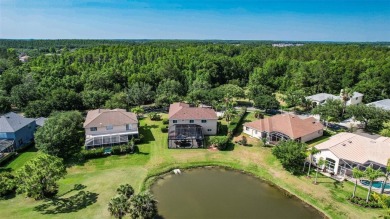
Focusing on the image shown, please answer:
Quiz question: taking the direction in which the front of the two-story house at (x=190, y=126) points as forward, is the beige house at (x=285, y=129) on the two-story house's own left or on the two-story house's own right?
on the two-story house's own right

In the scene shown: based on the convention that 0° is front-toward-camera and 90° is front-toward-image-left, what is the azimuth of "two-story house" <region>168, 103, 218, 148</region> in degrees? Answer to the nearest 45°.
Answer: approximately 180°

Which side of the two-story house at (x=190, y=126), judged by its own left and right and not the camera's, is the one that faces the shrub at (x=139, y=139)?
left

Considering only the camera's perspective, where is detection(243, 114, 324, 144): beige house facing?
facing away from the viewer and to the right of the viewer

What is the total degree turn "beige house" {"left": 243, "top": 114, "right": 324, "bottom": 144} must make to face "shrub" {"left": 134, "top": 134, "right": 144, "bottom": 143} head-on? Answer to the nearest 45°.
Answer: approximately 135° to its left

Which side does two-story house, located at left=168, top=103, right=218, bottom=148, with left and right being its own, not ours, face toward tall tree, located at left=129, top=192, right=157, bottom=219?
back

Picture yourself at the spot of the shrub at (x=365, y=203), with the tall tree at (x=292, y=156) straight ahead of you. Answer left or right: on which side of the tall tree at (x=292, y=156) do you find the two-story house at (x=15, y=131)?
left

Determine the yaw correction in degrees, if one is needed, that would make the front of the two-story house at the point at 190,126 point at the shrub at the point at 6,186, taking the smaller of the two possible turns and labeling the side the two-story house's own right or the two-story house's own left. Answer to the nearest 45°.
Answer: approximately 135° to the two-story house's own left

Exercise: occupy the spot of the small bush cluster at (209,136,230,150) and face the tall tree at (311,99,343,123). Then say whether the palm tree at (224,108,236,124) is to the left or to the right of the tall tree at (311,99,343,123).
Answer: left

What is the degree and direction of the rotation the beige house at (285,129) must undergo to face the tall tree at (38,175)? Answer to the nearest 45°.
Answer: approximately 180°
